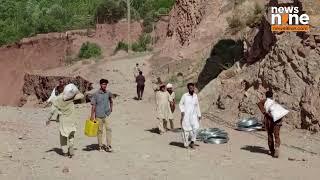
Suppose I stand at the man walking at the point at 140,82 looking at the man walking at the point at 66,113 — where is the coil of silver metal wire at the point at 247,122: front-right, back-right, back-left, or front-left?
front-left

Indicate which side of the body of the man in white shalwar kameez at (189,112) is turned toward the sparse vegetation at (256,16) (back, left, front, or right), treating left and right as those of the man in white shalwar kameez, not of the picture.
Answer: back

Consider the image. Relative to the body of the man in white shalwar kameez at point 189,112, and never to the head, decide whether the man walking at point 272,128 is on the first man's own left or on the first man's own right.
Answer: on the first man's own left

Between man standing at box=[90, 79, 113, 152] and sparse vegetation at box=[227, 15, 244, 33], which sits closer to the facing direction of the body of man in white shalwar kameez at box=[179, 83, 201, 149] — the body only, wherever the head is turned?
the man standing

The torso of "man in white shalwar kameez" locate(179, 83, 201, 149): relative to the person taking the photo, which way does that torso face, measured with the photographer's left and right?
facing the viewer

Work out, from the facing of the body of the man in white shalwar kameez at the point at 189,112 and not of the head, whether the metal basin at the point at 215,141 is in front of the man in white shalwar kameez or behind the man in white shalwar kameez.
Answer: behind

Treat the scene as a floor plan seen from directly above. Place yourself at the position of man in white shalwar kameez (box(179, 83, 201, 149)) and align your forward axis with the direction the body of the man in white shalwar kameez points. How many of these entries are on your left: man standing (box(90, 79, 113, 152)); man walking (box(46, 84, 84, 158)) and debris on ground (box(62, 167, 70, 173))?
0

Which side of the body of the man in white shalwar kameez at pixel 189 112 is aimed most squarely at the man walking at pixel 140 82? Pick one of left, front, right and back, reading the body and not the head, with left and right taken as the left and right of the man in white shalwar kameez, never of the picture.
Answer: back

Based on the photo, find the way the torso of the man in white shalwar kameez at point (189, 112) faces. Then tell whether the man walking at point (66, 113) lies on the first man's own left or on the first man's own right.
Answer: on the first man's own right

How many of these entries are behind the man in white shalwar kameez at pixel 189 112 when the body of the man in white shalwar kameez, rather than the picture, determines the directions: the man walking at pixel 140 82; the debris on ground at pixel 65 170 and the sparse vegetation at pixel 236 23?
2

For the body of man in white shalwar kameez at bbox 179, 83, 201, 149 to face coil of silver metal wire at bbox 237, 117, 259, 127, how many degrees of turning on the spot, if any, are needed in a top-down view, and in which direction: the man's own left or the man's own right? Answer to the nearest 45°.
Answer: approximately 135° to the man's own left

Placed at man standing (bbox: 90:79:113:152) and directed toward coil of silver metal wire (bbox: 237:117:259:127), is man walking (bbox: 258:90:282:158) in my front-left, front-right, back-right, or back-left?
front-right

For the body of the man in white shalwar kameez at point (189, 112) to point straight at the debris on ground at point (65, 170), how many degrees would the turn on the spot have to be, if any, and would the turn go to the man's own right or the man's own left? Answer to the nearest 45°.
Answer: approximately 45° to the man's own right
